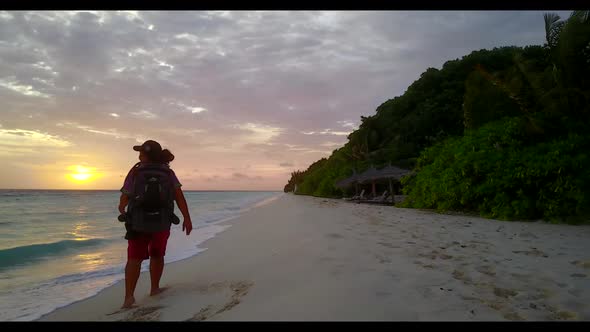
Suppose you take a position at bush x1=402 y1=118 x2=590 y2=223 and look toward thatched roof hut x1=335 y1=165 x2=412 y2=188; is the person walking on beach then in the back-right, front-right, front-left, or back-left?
back-left

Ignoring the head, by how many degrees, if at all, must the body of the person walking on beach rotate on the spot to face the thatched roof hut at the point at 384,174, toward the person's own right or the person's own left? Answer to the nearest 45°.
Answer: approximately 45° to the person's own right

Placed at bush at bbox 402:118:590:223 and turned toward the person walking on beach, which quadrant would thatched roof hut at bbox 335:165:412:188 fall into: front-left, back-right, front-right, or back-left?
back-right

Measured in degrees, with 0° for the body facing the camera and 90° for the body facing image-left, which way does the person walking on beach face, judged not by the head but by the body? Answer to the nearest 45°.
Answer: approximately 180°

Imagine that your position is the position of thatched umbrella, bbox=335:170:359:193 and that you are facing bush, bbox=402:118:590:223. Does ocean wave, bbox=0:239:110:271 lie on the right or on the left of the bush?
right

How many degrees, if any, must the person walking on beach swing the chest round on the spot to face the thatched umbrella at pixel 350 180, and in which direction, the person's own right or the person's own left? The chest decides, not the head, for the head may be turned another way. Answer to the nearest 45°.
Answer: approximately 45° to the person's own right
